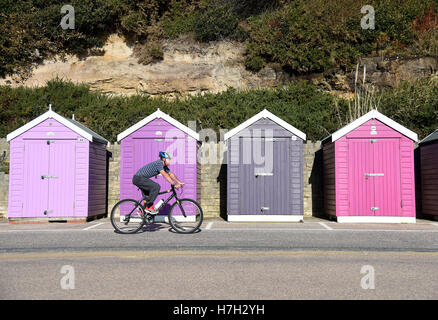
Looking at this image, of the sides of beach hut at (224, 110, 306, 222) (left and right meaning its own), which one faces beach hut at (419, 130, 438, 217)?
left

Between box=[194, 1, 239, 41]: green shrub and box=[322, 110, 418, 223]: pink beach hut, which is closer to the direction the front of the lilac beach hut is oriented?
the pink beach hut

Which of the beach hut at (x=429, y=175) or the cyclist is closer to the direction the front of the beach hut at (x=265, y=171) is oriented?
the cyclist

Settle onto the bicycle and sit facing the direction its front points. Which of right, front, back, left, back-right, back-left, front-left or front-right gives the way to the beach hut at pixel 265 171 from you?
front-left

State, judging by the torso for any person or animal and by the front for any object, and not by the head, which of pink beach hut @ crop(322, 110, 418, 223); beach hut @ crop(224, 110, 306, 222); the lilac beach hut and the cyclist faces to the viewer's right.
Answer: the cyclist

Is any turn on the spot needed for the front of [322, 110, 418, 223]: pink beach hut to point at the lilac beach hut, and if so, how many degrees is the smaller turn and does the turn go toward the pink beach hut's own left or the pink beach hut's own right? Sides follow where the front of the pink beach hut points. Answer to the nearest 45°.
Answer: approximately 90° to the pink beach hut's own right

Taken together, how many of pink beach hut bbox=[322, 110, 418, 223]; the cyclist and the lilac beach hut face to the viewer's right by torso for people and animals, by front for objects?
1

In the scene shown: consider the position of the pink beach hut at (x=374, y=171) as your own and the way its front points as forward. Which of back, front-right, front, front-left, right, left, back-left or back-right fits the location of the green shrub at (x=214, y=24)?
back-right

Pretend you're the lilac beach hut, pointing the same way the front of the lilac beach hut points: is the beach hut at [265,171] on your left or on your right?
on your left

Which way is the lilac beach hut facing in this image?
toward the camera

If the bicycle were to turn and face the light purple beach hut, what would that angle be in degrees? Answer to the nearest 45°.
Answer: approximately 90° to its left

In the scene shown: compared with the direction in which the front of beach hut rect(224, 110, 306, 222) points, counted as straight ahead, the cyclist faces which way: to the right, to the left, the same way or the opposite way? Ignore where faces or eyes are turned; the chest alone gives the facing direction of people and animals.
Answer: to the left

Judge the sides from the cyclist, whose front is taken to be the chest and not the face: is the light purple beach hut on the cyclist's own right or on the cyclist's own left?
on the cyclist's own left

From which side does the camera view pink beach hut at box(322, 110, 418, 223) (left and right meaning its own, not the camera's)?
front

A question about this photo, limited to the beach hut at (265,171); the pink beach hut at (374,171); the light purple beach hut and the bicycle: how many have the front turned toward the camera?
3
